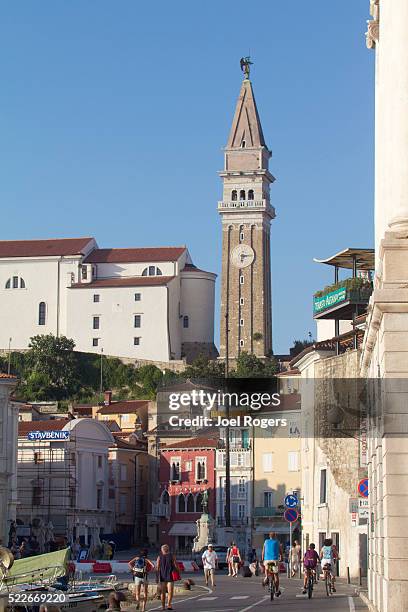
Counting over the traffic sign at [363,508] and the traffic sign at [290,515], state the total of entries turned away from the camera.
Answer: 0

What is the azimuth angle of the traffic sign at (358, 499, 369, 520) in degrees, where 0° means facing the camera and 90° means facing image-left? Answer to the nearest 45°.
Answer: approximately 0°

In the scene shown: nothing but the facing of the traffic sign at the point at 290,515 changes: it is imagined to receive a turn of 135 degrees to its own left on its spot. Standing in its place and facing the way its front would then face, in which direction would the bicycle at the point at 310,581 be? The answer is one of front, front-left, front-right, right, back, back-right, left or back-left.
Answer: back-right

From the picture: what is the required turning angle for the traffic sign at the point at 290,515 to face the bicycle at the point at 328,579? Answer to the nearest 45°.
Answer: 0° — it already faces it
